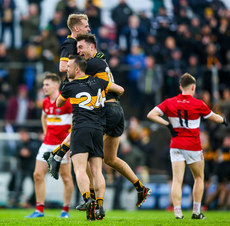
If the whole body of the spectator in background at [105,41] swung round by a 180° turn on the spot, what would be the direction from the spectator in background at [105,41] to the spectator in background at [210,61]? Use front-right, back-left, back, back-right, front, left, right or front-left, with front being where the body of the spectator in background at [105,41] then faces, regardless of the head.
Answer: right

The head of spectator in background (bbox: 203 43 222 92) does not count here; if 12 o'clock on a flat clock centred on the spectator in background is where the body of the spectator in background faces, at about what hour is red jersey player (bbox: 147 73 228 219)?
The red jersey player is roughly at 12 o'clock from the spectator in background.

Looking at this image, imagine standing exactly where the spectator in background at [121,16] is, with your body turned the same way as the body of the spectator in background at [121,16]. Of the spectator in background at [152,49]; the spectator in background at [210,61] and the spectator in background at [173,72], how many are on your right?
0

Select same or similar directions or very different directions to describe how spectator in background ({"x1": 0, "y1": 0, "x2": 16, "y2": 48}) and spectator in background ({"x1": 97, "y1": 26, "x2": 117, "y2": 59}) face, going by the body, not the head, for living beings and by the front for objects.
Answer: same or similar directions

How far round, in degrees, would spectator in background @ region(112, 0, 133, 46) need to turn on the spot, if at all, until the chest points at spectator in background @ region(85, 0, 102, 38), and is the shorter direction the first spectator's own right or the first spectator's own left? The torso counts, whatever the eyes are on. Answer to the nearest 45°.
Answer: approximately 90° to the first spectator's own right

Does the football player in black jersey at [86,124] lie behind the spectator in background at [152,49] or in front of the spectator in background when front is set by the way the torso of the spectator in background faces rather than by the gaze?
in front

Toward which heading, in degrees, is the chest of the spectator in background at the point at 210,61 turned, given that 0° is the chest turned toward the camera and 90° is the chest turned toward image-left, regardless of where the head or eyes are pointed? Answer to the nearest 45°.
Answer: approximately 0°

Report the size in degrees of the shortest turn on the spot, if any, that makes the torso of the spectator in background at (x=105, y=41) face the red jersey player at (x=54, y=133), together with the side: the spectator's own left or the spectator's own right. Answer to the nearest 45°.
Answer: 0° — they already face them

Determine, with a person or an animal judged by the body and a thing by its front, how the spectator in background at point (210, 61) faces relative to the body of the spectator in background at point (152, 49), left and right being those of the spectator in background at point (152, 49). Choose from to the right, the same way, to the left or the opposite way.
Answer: the same way

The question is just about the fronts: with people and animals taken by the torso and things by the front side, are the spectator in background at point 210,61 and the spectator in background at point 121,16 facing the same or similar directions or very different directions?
same or similar directions

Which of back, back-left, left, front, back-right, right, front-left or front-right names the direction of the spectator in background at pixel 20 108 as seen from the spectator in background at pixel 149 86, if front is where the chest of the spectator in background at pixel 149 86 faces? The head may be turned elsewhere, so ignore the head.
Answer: right

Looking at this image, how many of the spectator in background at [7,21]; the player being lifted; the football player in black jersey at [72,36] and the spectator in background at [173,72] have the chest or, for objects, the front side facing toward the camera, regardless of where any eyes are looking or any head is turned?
2

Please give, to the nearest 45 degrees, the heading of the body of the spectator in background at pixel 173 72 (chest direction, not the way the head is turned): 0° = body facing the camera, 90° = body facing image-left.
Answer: approximately 0°

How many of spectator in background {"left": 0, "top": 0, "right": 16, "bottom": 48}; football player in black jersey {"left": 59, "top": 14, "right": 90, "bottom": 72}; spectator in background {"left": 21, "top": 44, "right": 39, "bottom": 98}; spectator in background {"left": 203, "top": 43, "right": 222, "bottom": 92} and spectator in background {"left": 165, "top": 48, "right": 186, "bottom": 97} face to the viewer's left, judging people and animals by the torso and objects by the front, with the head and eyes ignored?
0

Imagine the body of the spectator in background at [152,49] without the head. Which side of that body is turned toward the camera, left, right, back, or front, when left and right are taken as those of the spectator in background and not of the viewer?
front

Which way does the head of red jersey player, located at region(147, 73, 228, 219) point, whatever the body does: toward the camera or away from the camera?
away from the camera

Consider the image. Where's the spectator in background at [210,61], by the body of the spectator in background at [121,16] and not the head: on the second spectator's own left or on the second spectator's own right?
on the second spectator's own left

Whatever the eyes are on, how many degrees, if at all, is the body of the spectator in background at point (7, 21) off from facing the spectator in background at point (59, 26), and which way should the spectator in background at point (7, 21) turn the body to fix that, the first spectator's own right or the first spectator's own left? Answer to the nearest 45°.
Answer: approximately 90° to the first spectator's own left
